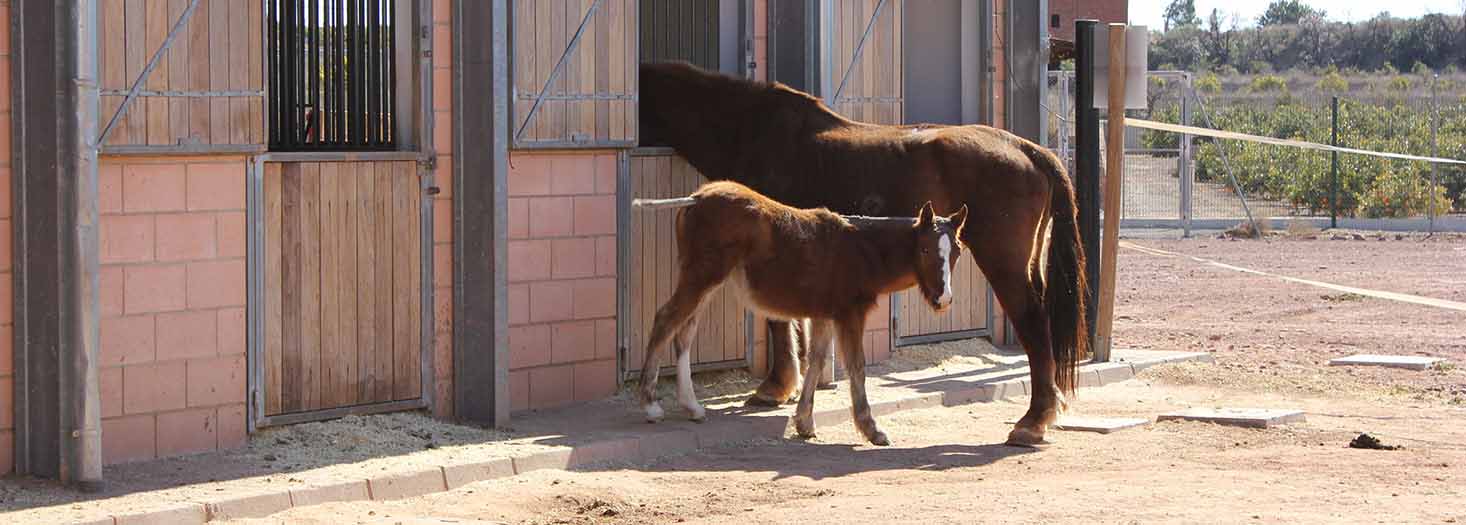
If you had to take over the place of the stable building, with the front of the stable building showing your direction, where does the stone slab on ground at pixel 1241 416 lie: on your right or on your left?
on your left

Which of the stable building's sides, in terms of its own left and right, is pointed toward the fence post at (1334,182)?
left

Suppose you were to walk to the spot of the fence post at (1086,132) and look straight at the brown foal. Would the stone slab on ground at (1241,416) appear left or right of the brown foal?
left

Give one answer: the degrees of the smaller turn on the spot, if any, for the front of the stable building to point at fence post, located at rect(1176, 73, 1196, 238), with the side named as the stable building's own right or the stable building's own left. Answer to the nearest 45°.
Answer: approximately 90° to the stable building's own left

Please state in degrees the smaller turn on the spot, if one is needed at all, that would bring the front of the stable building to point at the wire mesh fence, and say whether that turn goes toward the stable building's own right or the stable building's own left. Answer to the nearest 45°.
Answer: approximately 90° to the stable building's own left

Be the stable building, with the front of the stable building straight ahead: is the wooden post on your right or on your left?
on your left

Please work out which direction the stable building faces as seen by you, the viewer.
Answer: facing the viewer and to the right of the viewer

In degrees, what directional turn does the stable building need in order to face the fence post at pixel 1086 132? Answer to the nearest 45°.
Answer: approximately 90° to its left
